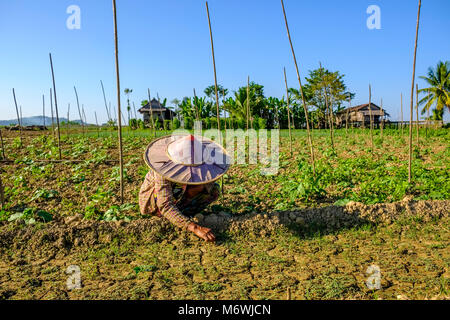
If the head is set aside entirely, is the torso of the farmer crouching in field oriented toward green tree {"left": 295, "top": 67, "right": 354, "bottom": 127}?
no

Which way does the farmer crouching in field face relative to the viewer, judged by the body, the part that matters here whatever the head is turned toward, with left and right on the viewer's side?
facing the viewer and to the right of the viewer

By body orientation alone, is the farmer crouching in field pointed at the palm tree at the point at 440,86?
no
